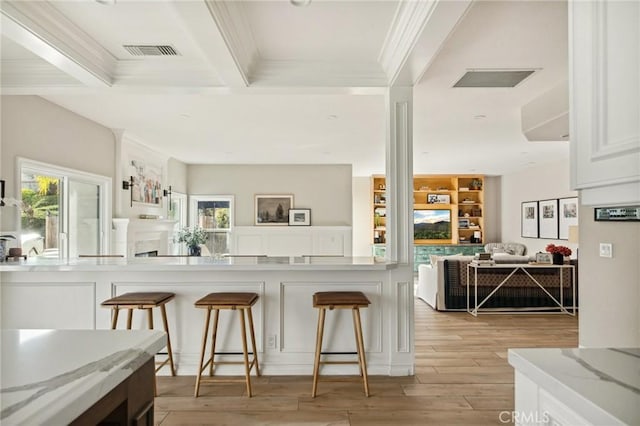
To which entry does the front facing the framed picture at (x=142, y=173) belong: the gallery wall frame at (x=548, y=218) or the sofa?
the gallery wall frame

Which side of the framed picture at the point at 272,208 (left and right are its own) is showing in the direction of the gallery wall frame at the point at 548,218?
left

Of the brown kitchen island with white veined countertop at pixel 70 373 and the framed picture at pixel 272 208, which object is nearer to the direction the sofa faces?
the framed picture

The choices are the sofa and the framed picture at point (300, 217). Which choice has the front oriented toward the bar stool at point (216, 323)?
the framed picture

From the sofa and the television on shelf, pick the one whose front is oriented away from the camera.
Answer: the sofa

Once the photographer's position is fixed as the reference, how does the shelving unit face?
facing the viewer

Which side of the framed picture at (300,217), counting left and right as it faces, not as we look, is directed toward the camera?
front

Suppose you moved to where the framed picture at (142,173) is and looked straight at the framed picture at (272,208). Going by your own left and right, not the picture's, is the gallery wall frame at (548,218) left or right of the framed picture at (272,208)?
right

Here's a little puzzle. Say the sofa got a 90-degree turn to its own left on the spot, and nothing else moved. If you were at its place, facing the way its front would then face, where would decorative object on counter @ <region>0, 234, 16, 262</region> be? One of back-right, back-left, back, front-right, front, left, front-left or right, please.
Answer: front-left

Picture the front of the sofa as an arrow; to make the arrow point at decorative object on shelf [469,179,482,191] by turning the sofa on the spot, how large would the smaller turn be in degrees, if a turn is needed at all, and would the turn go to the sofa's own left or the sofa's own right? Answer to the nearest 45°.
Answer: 0° — it already faces it

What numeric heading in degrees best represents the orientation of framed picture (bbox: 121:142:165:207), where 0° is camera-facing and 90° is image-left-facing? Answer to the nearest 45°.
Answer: approximately 315°

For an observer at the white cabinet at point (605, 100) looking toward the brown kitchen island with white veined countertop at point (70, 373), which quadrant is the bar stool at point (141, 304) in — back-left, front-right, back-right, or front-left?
front-right

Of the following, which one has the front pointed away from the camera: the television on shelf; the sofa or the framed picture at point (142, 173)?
the sofa

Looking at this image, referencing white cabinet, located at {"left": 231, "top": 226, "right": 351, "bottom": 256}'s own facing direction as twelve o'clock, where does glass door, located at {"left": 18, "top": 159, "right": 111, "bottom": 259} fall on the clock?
The glass door is roughly at 1 o'clock from the white cabinet.

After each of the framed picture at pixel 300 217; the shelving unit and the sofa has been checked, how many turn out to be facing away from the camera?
1

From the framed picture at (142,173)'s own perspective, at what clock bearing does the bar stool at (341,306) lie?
The bar stool is roughly at 1 o'clock from the framed picture.

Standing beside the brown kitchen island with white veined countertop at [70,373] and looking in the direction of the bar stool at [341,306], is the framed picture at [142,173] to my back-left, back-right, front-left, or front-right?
front-left

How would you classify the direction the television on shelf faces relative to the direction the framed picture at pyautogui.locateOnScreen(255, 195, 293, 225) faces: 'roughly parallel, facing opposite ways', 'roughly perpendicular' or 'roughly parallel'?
roughly parallel

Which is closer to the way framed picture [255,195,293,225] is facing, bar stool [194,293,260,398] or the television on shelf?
the bar stool
